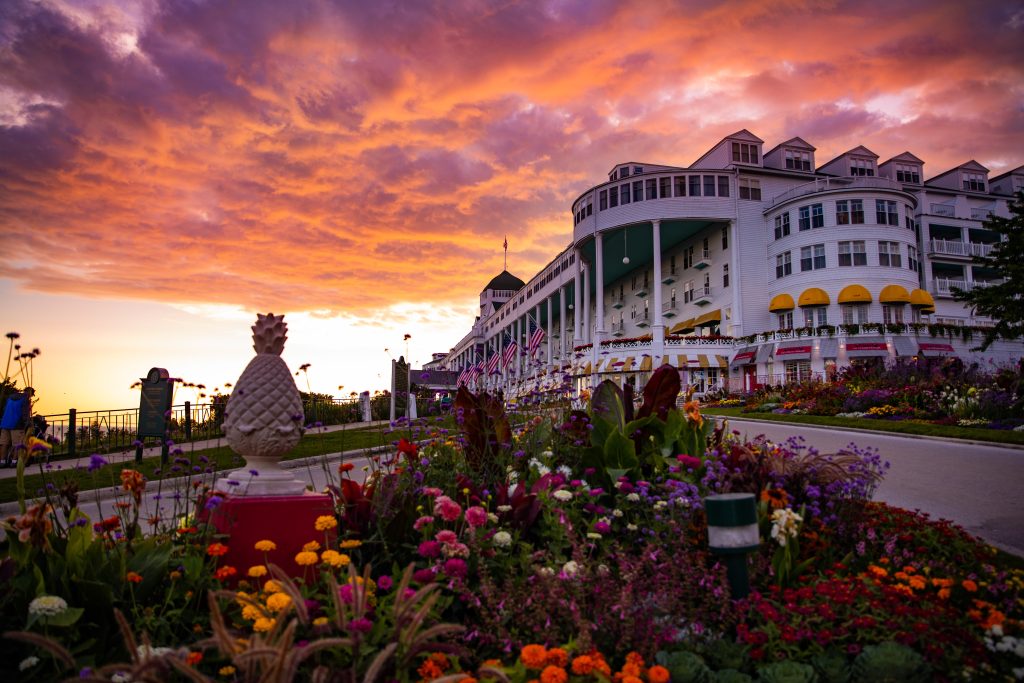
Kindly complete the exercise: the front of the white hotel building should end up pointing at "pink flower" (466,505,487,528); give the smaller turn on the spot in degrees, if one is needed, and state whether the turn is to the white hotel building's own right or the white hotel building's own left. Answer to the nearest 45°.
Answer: approximately 45° to the white hotel building's own left

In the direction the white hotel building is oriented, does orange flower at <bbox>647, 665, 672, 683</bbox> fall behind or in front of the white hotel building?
in front

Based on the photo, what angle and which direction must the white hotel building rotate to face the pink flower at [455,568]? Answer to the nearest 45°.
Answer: approximately 45° to its left

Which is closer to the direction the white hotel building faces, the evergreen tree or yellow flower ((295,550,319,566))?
the yellow flower

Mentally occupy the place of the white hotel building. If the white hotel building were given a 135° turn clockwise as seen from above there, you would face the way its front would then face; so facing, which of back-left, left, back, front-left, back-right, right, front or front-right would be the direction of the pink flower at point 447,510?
back

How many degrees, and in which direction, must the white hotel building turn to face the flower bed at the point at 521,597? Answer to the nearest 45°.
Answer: approximately 45° to its left

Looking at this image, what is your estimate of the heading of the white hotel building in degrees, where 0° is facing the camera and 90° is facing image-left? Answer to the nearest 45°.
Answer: approximately 45°

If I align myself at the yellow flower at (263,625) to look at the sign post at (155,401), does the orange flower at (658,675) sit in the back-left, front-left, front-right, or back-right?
back-right

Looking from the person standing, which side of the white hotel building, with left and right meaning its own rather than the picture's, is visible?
front

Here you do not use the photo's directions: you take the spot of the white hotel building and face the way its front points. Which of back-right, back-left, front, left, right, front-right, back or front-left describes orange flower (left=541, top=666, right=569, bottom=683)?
front-left

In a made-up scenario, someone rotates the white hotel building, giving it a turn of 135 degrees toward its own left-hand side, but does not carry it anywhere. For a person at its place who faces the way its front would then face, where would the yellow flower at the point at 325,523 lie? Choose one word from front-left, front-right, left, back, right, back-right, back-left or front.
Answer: right

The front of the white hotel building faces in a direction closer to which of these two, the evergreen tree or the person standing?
the person standing

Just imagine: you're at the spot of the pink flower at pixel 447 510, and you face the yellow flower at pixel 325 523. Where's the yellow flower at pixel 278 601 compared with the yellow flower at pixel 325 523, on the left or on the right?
left

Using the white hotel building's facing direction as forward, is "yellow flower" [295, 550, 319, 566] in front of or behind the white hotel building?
in front
